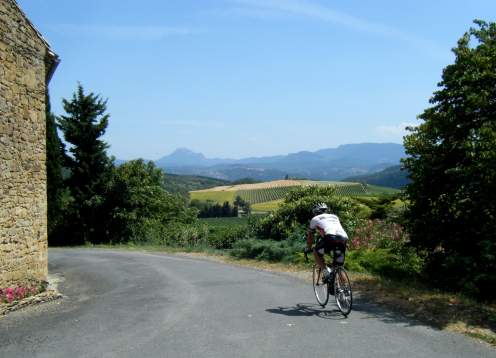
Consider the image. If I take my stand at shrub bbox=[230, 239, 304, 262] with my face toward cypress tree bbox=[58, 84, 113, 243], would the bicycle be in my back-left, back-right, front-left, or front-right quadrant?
back-left

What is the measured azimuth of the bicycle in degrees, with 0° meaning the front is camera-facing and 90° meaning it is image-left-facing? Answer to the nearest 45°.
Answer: approximately 135°

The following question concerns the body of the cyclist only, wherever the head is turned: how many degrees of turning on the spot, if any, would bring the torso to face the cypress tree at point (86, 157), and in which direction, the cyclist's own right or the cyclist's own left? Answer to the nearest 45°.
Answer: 0° — they already face it

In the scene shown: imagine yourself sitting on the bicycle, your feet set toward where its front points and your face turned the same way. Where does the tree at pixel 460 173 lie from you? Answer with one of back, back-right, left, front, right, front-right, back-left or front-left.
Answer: right

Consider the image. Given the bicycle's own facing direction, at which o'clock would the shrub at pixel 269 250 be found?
The shrub is roughly at 1 o'clock from the bicycle.

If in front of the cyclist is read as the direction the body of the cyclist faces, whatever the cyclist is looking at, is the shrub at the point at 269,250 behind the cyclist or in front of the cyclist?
in front

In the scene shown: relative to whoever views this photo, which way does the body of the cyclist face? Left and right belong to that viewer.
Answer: facing away from the viewer and to the left of the viewer

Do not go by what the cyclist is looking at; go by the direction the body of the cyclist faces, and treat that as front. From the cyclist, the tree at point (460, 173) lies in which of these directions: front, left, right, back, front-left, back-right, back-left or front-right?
right
